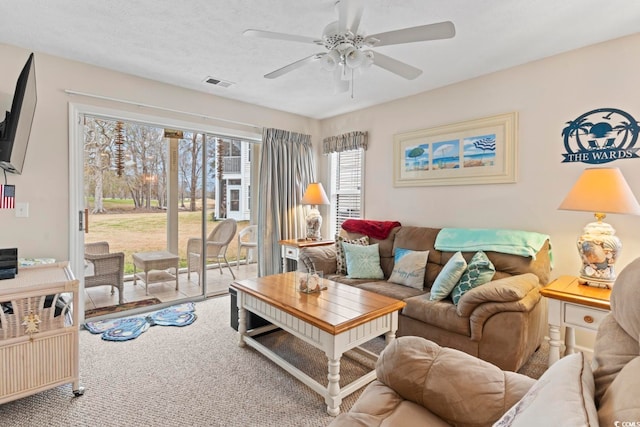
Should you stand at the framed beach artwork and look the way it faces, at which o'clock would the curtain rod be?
The curtain rod is roughly at 1 o'clock from the framed beach artwork.

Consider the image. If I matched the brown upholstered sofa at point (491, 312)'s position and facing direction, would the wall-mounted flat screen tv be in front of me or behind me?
in front

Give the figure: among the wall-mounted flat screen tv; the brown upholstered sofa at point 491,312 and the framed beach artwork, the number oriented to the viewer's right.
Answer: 1

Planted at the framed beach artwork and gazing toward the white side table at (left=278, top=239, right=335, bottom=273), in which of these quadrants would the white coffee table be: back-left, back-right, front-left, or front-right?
front-left

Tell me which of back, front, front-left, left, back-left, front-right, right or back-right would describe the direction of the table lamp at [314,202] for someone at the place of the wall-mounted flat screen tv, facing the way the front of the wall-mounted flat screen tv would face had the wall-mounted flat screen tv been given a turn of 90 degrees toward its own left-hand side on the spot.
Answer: right

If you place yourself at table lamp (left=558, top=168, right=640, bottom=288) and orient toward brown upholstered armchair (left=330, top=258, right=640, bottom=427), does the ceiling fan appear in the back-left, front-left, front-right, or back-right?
front-right

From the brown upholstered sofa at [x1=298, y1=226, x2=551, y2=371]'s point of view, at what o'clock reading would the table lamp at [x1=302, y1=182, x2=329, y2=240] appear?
The table lamp is roughly at 3 o'clock from the brown upholstered sofa.

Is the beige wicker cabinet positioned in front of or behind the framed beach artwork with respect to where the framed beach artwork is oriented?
in front

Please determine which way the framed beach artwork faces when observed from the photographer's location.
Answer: facing the viewer and to the left of the viewer

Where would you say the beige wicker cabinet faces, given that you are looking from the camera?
facing the viewer and to the right of the viewer

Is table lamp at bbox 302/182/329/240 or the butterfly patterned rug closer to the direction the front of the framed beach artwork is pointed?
the butterfly patterned rug

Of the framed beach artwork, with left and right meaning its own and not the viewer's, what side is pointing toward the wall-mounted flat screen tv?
front

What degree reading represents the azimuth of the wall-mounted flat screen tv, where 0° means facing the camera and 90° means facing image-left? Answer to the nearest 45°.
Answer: approximately 270°
